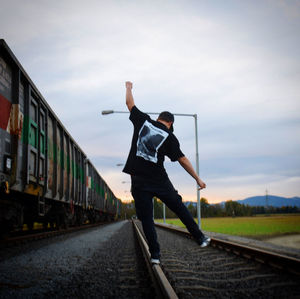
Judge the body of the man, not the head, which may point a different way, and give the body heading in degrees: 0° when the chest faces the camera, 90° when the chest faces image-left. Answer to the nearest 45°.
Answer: approximately 180°

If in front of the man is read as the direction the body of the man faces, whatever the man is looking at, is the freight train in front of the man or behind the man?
in front
